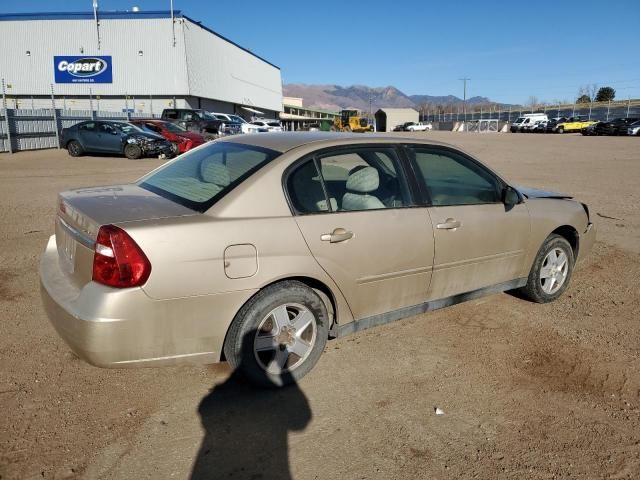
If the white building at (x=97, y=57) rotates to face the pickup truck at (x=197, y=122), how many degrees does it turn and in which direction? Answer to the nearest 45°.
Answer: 0° — it already faces it

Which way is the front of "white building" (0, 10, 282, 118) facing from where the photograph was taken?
facing the viewer

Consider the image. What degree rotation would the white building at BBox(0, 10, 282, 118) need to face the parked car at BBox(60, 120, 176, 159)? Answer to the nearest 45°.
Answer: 0° — it already faces it

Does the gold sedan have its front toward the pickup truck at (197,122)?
no

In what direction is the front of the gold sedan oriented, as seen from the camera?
facing away from the viewer and to the right of the viewer

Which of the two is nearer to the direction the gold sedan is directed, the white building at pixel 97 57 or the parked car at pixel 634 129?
the parked car

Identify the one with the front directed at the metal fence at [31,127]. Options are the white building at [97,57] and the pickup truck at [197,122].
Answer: the white building

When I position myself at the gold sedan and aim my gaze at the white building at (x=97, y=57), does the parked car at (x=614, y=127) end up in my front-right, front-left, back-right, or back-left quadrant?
front-right

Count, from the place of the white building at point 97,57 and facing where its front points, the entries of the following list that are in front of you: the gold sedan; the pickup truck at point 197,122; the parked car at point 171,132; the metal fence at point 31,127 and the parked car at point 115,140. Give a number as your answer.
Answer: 5

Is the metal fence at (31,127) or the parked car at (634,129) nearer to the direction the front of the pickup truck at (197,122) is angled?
the parked car

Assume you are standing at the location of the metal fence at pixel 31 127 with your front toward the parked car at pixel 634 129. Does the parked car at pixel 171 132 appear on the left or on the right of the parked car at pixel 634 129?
right

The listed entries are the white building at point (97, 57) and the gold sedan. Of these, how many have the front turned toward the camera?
1

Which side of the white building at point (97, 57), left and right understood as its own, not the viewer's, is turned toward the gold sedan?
front

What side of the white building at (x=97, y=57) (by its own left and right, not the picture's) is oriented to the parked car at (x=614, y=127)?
left

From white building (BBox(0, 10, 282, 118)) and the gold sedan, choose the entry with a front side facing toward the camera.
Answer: the white building

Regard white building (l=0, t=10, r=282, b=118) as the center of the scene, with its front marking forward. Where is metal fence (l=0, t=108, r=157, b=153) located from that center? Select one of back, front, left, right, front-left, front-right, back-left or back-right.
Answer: front
